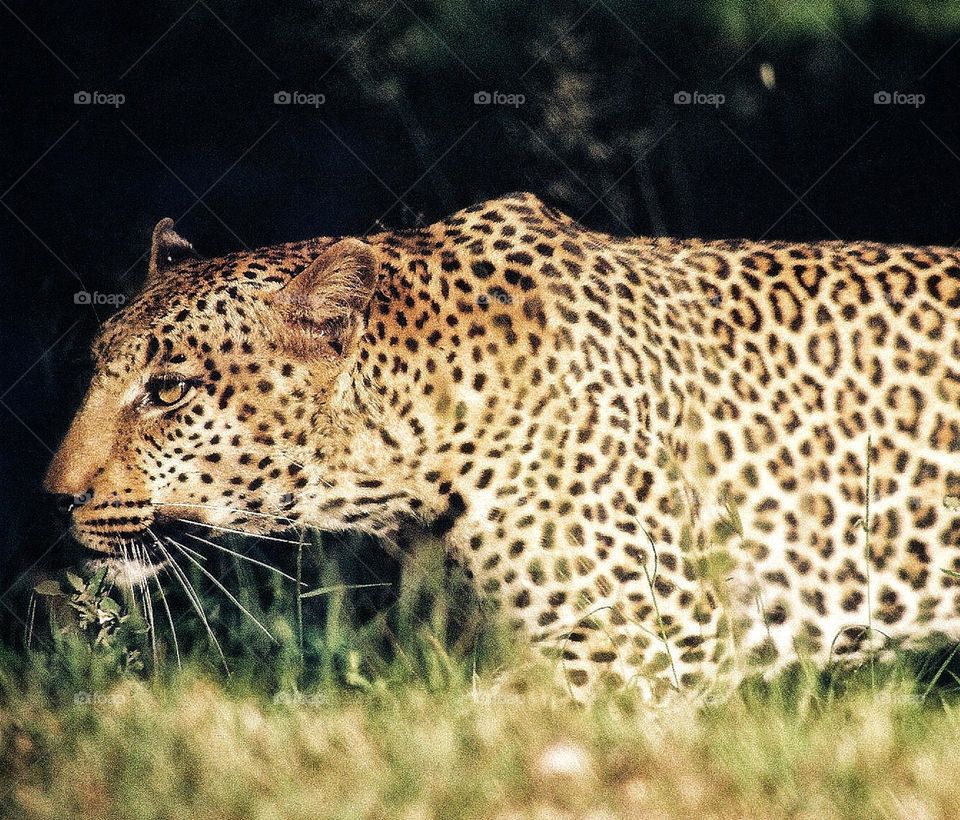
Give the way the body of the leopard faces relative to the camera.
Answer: to the viewer's left
